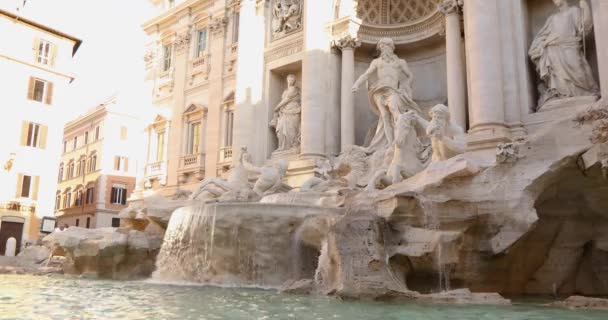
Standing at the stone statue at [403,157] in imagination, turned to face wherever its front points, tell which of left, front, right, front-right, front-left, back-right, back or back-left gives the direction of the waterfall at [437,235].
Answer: front-left

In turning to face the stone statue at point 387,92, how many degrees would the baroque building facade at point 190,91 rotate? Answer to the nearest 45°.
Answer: approximately 90° to its left

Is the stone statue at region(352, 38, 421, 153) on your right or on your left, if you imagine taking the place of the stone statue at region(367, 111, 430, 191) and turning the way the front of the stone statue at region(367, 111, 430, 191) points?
on your right

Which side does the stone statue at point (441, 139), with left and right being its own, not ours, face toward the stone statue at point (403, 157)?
right

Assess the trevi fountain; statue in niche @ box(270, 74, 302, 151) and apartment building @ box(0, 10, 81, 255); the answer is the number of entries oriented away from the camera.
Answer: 0

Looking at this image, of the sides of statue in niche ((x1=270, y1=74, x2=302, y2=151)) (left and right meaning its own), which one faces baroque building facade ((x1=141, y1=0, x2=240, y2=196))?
right

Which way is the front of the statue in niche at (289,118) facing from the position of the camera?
facing the viewer and to the left of the viewer

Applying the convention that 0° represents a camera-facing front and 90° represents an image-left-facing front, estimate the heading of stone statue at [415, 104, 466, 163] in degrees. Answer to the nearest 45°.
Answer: approximately 45°

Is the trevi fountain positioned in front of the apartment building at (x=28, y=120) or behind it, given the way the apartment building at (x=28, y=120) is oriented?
in front

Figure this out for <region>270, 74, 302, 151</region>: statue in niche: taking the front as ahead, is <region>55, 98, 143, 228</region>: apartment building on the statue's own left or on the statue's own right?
on the statue's own right

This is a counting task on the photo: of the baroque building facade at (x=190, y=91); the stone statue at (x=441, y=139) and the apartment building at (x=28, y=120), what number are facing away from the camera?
0

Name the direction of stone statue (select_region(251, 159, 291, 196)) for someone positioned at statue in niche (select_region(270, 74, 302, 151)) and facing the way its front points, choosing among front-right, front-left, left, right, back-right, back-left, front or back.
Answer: front-left

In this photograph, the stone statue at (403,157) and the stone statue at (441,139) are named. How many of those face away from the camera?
0

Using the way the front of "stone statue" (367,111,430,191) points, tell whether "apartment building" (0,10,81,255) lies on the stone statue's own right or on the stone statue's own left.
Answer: on the stone statue's own right

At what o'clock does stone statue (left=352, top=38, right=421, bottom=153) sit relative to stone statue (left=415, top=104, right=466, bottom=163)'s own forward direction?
stone statue (left=352, top=38, right=421, bottom=153) is roughly at 4 o'clock from stone statue (left=415, top=104, right=466, bottom=163).
